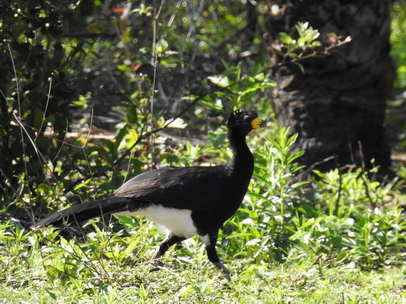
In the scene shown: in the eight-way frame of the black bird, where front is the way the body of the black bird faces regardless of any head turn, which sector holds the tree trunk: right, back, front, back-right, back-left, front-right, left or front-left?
front-left

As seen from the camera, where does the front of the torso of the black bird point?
to the viewer's right
